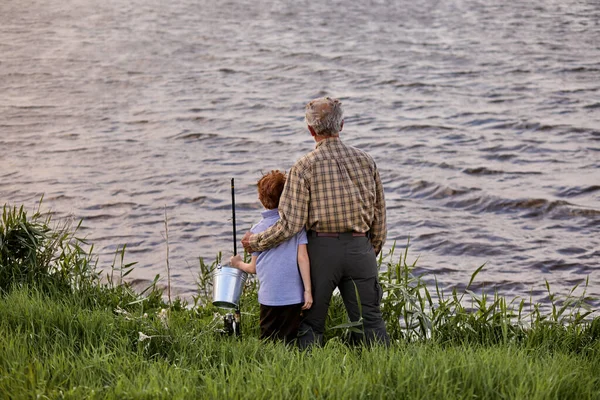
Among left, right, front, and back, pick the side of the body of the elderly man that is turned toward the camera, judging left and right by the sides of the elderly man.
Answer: back

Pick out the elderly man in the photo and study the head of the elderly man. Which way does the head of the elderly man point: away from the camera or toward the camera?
away from the camera
